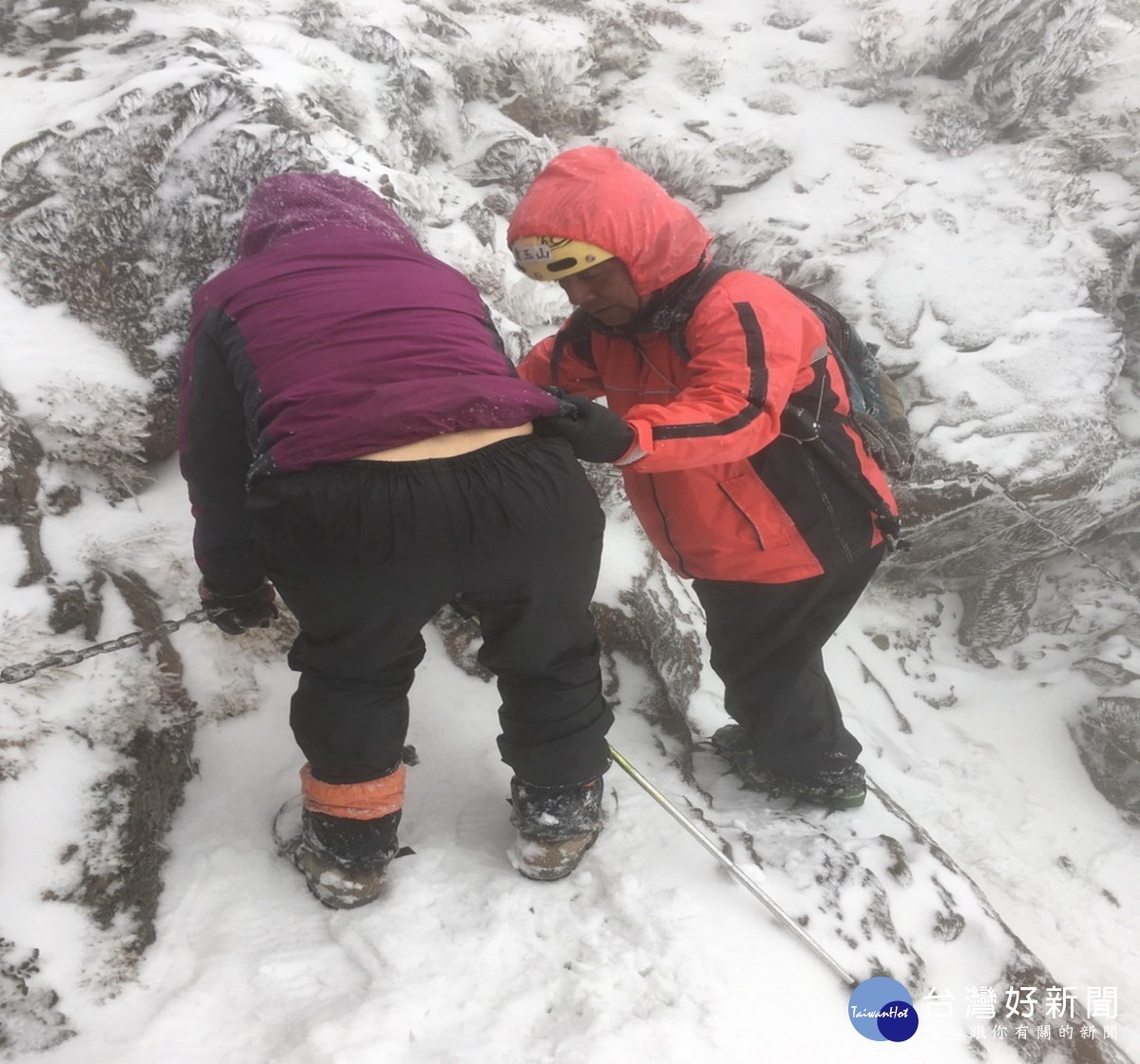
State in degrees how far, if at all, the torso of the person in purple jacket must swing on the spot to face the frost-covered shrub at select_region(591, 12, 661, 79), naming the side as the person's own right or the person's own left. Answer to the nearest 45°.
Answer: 0° — they already face it

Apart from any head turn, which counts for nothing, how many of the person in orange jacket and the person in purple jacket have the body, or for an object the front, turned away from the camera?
1

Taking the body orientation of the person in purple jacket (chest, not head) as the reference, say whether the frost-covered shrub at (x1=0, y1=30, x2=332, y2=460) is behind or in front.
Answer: in front

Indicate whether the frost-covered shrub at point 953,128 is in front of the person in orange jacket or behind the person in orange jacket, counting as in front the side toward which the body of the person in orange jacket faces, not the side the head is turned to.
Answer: behind

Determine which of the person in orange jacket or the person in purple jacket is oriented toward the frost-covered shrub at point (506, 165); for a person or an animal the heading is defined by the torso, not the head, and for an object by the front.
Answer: the person in purple jacket

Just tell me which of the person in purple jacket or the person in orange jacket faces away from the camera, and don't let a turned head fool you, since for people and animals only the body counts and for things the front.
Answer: the person in purple jacket

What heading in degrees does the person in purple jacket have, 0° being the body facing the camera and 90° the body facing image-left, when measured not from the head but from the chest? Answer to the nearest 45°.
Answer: approximately 180°

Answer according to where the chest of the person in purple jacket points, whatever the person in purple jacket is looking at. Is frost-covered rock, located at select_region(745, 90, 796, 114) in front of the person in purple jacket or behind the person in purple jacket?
in front

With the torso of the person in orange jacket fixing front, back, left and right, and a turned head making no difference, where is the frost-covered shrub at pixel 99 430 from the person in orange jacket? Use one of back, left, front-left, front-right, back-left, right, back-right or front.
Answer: front-right

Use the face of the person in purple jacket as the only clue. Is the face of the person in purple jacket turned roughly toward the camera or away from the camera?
away from the camera

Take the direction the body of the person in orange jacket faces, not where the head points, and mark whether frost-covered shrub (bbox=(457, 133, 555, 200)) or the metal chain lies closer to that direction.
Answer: the metal chain

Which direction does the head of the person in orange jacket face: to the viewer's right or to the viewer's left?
to the viewer's left

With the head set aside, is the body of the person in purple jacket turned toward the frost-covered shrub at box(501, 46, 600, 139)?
yes
